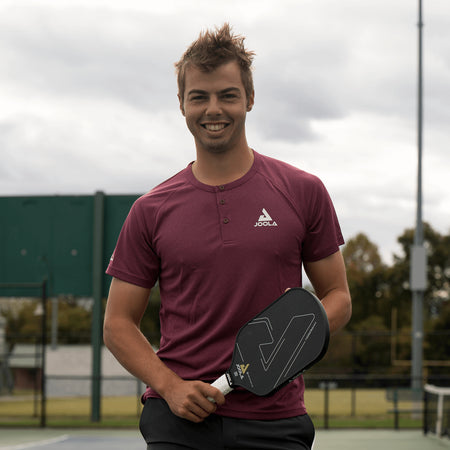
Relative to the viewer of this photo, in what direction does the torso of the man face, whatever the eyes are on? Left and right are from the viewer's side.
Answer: facing the viewer

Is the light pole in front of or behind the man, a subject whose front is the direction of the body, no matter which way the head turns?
behind

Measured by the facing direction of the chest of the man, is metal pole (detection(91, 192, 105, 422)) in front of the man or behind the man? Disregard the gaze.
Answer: behind
